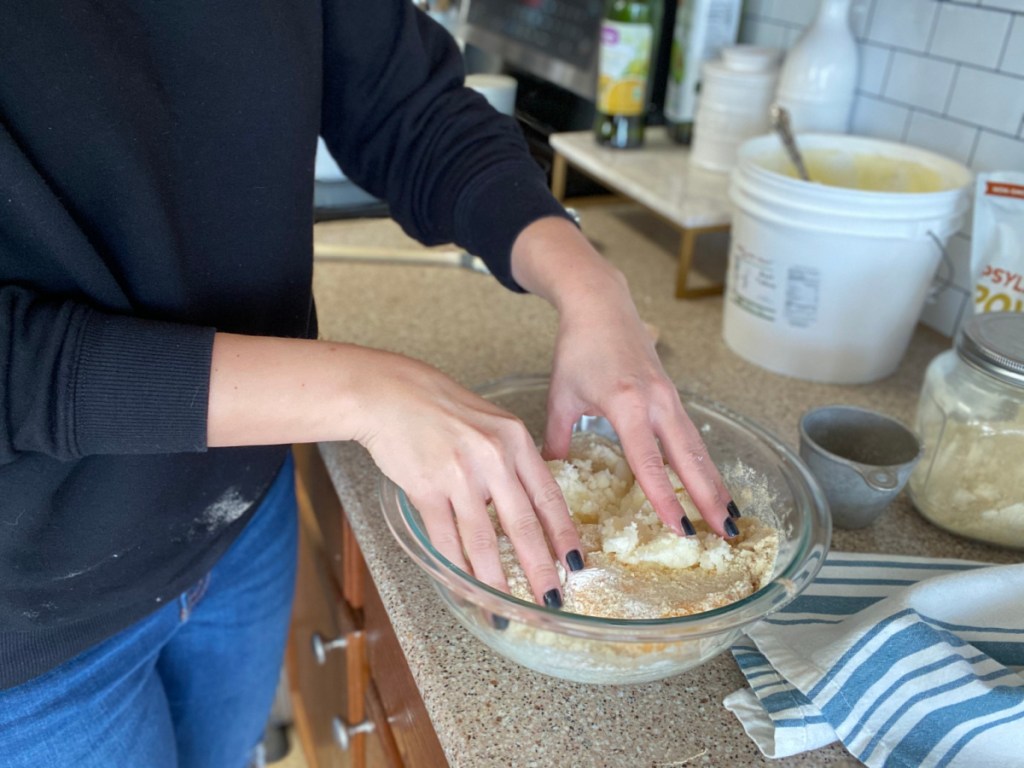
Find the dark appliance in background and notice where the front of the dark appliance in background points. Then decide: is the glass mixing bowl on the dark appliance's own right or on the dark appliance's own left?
on the dark appliance's own left

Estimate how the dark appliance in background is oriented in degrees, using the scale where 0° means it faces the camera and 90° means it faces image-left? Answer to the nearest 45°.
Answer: approximately 45°

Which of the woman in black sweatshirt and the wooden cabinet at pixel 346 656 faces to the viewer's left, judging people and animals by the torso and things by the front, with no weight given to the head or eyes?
the wooden cabinet

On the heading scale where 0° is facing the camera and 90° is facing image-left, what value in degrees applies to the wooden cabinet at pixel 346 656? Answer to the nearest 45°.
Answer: approximately 90°

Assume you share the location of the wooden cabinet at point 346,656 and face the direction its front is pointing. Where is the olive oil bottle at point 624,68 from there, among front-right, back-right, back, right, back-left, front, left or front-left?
back-right

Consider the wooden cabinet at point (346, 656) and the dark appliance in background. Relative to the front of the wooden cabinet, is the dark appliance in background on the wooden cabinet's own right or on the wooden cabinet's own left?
on the wooden cabinet's own right

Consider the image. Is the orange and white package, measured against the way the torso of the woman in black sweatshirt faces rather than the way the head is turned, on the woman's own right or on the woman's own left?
on the woman's own left

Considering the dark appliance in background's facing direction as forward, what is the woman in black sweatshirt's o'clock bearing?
The woman in black sweatshirt is roughly at 11 o'clock from the dark appliance in background.

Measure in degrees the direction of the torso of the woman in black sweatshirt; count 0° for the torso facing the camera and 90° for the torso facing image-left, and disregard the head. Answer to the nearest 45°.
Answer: approximately 315°
